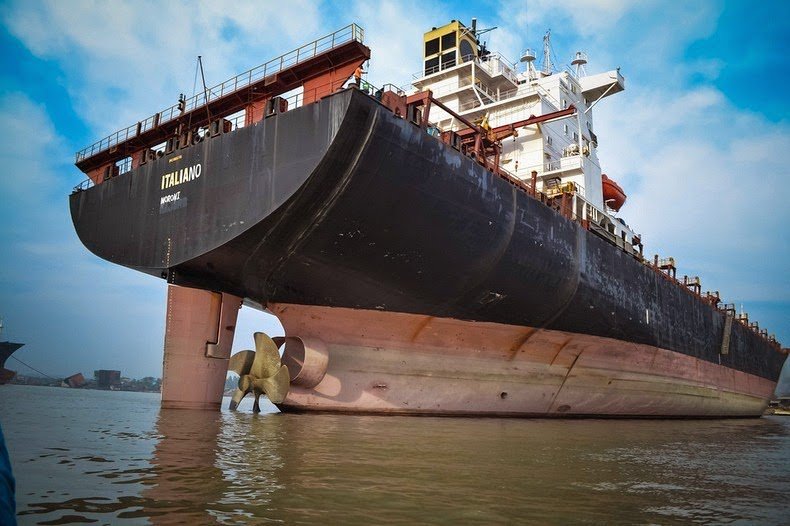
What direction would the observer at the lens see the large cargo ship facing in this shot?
facing away from the viewer and to the right of the viewer
